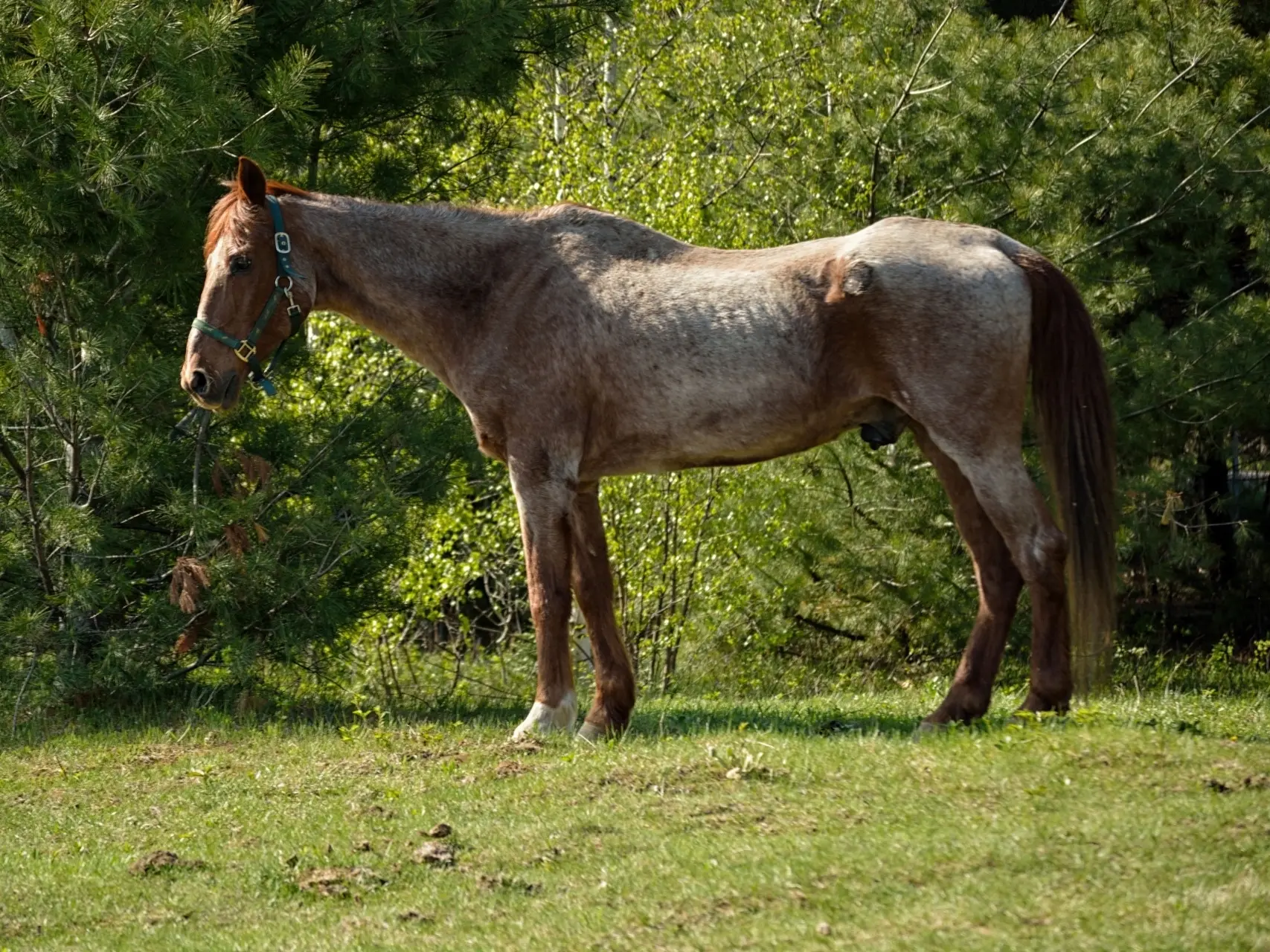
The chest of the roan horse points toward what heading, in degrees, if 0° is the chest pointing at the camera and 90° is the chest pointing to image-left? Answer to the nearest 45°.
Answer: approximately 90°
